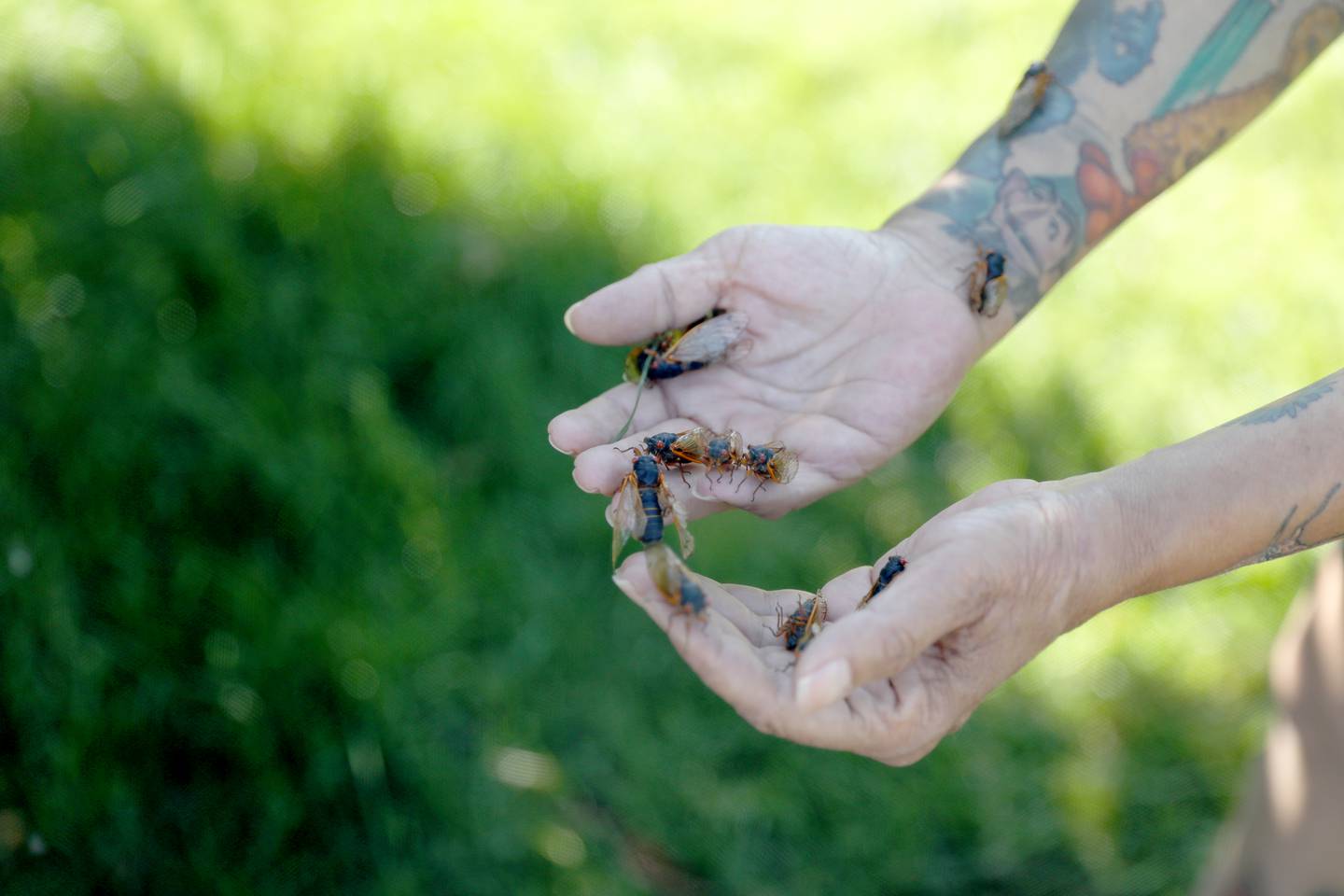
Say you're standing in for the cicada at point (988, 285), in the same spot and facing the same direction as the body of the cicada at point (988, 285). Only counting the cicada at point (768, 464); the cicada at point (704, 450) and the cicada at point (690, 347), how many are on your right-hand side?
0

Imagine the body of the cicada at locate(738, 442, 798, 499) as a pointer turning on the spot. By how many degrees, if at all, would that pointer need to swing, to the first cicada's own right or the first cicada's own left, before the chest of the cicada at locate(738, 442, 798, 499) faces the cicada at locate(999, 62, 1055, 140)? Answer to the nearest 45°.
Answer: approximately 135° to the first cicada's own right

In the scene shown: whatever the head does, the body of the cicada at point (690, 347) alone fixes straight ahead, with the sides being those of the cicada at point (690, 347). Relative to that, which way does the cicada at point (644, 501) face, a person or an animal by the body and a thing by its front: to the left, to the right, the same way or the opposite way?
to the right

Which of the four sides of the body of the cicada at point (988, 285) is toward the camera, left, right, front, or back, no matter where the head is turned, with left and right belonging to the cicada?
back

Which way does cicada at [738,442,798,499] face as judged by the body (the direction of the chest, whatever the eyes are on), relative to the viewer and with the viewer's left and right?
facing to the left of the viewer

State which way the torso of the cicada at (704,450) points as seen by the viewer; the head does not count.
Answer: to the viewer's left

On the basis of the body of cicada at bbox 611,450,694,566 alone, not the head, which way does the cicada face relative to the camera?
away from the camera

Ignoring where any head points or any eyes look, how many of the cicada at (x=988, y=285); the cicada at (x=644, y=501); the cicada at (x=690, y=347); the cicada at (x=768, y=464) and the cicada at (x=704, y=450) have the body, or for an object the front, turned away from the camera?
2

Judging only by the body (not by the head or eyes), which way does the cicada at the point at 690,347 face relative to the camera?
to the viewer's left

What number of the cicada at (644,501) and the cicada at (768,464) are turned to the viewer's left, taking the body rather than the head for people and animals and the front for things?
1

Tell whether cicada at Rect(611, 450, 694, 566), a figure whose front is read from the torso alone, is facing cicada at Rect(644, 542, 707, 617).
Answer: no

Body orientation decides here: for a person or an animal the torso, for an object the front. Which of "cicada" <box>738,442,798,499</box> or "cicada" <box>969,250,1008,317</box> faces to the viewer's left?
"cicada" <box>738,442,798,499</box>

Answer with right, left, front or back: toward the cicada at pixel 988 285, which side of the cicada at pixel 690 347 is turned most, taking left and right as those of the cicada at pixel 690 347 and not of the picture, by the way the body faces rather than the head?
back
